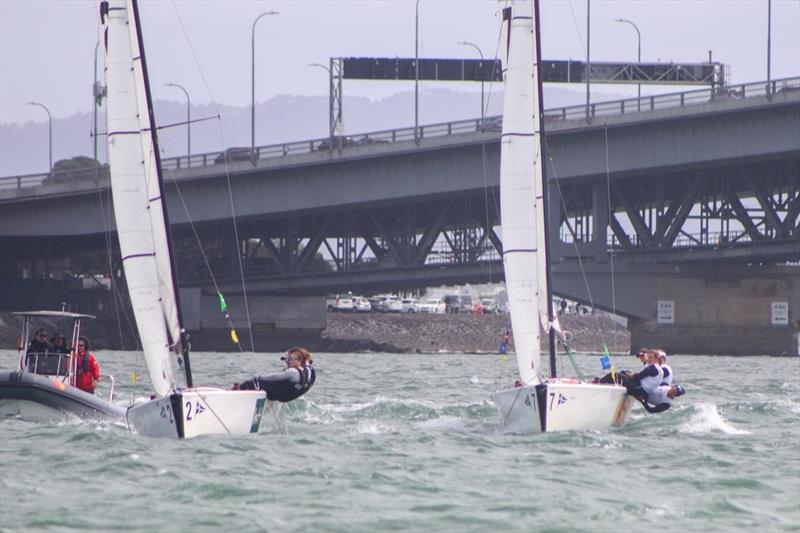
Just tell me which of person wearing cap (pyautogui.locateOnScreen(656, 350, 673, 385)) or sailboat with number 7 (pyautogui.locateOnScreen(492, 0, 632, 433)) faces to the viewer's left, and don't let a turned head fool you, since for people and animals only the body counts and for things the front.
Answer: the person wearing cap

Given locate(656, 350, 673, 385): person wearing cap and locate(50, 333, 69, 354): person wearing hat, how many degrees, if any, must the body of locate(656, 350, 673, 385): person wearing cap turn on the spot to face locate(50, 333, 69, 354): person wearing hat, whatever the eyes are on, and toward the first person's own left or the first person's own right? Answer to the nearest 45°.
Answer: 0° — they already face them

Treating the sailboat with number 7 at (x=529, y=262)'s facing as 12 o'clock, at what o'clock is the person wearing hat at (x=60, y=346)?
The person wearing hat is roughly at 3 o'clock from the sailboat with number 7.

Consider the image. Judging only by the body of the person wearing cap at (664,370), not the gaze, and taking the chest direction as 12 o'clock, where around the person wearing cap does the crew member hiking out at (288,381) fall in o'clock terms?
The crew member hiking out is roughly at 11 o'clock from the person wearing cap.

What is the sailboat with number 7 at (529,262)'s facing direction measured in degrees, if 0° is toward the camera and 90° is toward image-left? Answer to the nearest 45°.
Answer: approximately 0°

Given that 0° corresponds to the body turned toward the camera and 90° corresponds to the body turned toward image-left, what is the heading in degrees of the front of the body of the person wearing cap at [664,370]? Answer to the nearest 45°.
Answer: approximately 90°
